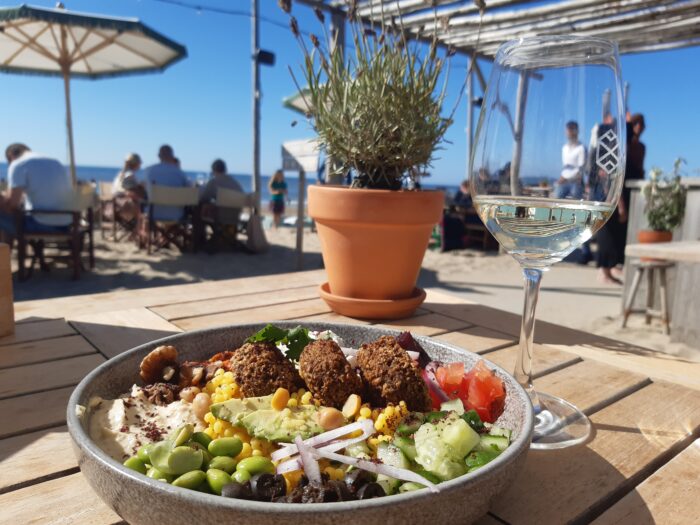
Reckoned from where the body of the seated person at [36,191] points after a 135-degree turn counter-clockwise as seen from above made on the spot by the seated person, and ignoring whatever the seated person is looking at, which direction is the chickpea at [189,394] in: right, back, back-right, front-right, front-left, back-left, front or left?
front

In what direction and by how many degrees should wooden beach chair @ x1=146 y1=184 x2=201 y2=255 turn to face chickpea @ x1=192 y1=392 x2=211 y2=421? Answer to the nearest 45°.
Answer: approximately 180°

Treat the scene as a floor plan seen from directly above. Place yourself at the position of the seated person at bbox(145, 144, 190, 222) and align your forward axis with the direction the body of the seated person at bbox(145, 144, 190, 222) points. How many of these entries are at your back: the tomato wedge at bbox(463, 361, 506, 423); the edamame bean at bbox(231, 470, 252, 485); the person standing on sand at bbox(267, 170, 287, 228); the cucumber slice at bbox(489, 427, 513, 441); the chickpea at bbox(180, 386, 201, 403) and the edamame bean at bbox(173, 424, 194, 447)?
5

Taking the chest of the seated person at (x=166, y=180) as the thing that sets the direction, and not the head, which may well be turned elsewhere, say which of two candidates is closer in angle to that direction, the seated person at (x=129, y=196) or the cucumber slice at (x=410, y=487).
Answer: the seated person

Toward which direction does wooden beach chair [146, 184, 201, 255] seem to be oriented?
away from the camera

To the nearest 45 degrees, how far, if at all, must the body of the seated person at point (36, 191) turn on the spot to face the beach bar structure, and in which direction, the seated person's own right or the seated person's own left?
approximately 135° to the seated person's own right

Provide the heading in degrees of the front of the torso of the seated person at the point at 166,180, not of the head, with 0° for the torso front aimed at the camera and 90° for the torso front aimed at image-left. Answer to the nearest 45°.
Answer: approximately 180°

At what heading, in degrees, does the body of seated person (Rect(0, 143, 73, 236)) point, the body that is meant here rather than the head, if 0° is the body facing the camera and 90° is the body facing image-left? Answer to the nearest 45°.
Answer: approximately 135°

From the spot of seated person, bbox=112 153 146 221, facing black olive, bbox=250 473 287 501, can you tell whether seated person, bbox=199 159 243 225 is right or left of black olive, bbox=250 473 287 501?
left

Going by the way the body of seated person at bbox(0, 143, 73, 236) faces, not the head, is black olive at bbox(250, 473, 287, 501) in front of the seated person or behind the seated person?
behind

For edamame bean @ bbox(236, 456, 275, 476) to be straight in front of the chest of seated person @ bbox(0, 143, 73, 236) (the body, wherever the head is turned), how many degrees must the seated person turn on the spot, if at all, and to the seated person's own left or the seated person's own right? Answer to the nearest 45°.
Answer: approximately 135° to the seated person's own left

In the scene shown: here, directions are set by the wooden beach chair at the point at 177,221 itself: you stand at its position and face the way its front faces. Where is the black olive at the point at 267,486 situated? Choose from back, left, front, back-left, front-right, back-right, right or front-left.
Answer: back

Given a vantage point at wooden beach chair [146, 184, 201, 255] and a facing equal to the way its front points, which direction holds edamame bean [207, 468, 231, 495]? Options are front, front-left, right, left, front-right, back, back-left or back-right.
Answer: back
